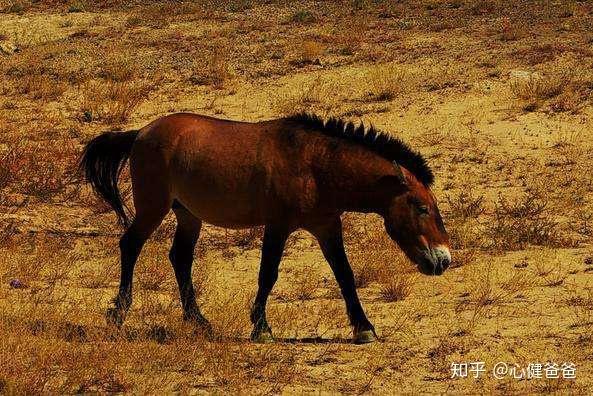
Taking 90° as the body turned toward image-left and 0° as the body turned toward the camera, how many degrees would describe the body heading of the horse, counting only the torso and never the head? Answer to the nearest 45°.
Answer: approximately 270°

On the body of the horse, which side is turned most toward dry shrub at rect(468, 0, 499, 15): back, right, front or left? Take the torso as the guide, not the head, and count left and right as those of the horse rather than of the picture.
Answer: left

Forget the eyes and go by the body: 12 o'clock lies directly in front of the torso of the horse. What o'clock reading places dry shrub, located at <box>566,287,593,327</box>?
The dry shrub is roughly at 12 o'clock from the horse.

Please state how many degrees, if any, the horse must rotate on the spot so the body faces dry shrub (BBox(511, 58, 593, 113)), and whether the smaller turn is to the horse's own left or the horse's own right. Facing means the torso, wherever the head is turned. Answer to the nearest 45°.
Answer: approximately 45° to the horse's own left

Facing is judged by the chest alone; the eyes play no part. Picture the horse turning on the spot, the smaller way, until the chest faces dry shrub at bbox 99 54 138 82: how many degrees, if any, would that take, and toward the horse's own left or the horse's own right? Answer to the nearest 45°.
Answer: approximately 90° to the horse's own left

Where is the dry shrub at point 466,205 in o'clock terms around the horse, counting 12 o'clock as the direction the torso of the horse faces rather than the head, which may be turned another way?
The dry shrub is roughly at 10 o'clock from the horse.

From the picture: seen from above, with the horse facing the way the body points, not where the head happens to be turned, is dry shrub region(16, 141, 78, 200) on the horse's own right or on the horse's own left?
on the horse's own left

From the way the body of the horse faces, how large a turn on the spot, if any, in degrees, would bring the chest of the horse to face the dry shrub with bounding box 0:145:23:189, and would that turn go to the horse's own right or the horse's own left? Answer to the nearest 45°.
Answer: approximately 135° to the horse's own left

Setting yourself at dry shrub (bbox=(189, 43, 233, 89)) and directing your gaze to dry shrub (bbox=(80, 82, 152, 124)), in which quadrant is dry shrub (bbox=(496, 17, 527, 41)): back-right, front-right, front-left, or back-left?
back-left

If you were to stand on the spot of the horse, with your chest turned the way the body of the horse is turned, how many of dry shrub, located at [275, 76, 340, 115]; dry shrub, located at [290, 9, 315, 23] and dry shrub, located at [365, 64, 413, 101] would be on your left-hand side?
3

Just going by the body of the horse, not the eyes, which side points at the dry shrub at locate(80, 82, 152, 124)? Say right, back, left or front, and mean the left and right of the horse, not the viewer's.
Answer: left
